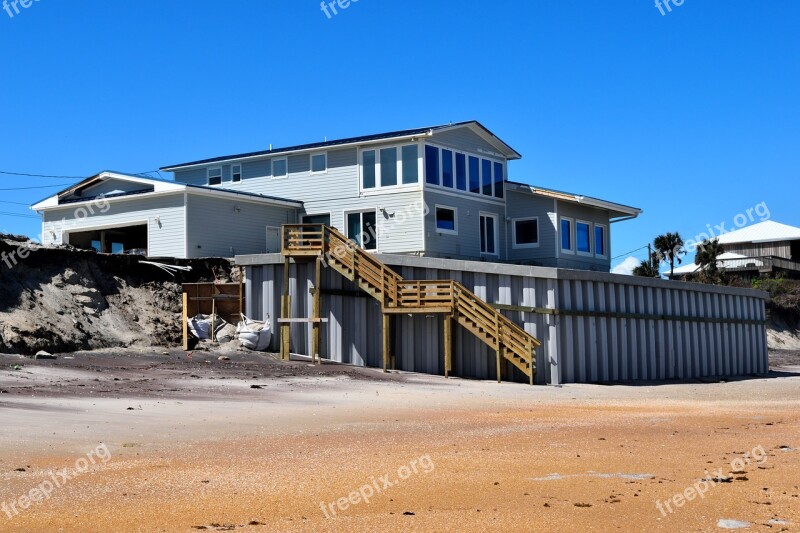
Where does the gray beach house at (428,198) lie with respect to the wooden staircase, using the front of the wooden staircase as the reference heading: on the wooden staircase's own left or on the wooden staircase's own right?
on the wooden staircase's own left

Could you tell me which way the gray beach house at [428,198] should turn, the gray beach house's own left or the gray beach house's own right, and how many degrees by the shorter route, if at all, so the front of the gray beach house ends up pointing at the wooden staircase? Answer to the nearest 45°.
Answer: approximately 45° to the gray beach house's own right

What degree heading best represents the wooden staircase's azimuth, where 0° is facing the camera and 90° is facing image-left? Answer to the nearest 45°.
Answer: approximately 270°

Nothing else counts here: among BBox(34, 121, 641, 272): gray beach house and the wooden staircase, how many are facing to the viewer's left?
0

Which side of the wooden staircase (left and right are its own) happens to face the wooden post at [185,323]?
back

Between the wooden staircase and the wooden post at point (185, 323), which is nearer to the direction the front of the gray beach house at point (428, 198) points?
the wooden staircase

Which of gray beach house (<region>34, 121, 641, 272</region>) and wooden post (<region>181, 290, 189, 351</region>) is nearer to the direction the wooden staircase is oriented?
the gray beach house

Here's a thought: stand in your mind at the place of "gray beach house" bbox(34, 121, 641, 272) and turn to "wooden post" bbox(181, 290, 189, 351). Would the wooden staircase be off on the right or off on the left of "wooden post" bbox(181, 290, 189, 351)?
left

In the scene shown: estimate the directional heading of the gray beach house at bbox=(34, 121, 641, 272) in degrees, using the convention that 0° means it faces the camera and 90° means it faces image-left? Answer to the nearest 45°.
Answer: approximately 315°
